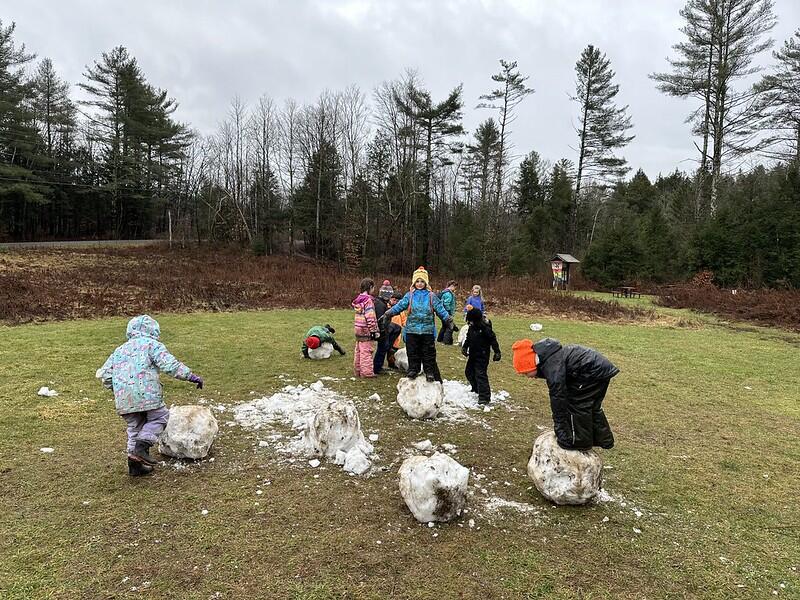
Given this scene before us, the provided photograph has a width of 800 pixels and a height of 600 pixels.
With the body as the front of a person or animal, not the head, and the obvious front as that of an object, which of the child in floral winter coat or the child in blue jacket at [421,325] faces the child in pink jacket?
the child in floral winter coat

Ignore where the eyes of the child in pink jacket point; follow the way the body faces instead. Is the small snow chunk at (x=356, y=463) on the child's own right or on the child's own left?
on the child's own right

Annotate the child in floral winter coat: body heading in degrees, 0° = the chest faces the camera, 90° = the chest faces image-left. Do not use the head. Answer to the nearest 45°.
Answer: approximately 225°

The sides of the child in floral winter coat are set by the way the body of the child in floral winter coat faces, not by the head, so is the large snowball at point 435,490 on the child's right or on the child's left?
on the child's right

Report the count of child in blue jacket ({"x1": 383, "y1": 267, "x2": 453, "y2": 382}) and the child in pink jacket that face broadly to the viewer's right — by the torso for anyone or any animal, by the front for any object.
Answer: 1

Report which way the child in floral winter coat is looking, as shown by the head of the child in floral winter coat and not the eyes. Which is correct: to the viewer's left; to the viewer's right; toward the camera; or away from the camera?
away from the camera

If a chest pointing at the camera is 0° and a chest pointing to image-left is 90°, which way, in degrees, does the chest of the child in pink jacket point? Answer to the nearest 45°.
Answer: approximately 270°

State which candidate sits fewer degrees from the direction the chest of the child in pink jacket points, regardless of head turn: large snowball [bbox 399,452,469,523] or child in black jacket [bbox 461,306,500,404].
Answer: the child in black jacket

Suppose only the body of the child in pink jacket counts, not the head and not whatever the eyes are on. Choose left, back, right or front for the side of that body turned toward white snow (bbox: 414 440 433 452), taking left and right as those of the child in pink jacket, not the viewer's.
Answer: right
